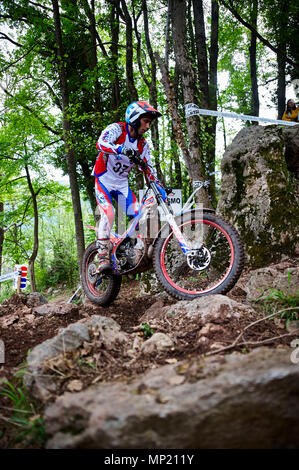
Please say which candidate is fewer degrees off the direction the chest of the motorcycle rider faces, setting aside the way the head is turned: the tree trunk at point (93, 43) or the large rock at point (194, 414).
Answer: the large rock

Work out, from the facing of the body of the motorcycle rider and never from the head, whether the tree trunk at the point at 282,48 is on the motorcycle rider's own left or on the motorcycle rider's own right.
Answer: on the motorcycle rider's own left

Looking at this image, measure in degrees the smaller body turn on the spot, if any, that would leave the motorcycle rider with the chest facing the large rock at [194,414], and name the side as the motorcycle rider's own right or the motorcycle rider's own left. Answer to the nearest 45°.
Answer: approximately 45° to the motorcycle rider's own right

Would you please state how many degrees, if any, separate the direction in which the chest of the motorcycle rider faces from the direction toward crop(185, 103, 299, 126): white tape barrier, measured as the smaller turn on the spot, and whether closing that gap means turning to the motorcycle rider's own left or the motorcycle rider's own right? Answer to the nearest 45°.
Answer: approximately 90° to the motorcycle rider's own left

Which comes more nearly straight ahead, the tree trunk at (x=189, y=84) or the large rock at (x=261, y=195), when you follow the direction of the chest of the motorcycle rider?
the large rock

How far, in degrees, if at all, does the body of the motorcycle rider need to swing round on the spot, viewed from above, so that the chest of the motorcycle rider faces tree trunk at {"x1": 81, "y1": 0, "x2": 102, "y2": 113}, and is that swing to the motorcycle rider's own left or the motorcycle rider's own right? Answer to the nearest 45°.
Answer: approximately 135° to the motorcycle rider's own left

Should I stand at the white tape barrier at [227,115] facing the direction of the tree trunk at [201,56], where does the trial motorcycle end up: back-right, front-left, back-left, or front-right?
back-left

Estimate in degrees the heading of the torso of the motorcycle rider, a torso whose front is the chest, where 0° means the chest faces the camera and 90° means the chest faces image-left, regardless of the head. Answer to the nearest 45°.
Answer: approximately 315°

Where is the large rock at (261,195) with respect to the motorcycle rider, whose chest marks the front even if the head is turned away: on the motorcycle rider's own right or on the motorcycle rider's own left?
on the motorcycle rider's own left

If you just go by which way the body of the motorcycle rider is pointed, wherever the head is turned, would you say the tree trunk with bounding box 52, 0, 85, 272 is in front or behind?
behind
